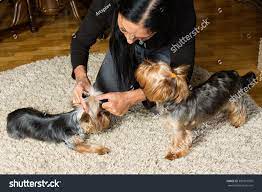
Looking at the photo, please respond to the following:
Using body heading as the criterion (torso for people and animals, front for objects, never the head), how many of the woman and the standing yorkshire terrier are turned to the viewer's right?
0

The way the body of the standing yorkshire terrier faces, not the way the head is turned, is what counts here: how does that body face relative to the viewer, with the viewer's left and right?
facing the viewer and to the left of the viewer

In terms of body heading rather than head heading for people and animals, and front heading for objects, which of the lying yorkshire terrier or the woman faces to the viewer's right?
the lying yorkshire terrier

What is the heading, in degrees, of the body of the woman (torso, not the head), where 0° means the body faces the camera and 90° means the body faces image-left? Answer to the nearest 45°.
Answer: approximately 45°

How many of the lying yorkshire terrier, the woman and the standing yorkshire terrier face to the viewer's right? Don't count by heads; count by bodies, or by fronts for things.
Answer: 1

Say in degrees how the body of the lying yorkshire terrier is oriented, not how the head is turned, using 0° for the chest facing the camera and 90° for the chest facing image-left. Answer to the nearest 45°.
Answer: approximately 270°
